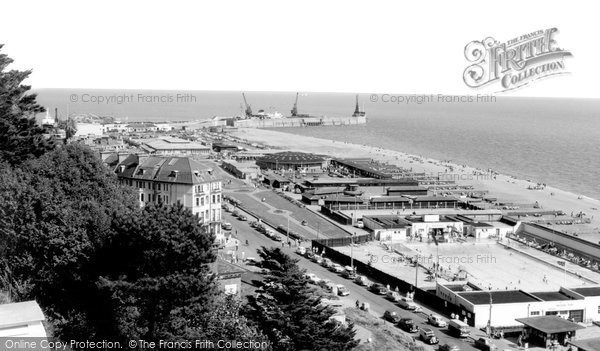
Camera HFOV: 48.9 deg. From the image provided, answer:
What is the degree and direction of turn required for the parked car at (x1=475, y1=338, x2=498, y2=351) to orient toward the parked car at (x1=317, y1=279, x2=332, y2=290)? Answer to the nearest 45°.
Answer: approximately 180°

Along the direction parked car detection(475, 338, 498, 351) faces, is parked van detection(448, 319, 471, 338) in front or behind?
behind

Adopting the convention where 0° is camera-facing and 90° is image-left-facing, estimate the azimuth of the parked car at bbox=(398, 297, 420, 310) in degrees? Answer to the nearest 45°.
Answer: approximately 315°

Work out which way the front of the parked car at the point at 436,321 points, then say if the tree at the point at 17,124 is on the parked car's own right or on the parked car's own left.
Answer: on the parked car's own right

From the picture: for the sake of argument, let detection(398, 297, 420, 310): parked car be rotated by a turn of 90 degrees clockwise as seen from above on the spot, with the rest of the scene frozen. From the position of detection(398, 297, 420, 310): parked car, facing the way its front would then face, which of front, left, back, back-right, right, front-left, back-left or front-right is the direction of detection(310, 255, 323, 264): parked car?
right

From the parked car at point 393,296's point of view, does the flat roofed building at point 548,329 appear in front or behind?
in front

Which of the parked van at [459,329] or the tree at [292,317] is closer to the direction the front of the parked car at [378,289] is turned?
the parked van

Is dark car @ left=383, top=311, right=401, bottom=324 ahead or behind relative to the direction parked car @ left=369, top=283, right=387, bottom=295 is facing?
ahead

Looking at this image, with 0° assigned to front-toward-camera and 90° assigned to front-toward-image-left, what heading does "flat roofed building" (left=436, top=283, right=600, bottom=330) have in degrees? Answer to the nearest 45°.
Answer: approximately 0°

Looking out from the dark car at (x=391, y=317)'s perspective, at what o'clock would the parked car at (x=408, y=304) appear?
The parked car is roughly at 8 o'clock from the dark car.

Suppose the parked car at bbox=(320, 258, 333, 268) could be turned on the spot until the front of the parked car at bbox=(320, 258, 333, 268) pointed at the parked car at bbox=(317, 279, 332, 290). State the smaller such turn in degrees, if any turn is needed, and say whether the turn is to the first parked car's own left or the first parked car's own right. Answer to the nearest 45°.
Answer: approximately 45° to the first parked car's own right

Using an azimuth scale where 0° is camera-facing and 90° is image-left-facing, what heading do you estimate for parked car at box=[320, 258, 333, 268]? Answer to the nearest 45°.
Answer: approximately 315°

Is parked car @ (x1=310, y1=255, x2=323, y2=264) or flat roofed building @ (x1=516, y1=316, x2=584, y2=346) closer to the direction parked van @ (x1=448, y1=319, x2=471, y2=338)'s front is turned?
the flat roofed building

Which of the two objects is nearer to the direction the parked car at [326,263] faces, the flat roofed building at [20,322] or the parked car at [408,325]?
the parked car

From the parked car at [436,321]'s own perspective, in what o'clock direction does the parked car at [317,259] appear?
the parked car at [317,259] is roughly at 6 o'clock from the parked car at [436,321].

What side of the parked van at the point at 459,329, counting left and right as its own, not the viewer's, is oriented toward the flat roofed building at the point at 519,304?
left

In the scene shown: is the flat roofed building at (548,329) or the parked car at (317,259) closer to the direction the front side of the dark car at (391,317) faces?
the flat roofed building

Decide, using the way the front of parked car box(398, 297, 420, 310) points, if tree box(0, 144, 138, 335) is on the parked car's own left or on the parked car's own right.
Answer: on the parked car's own right
